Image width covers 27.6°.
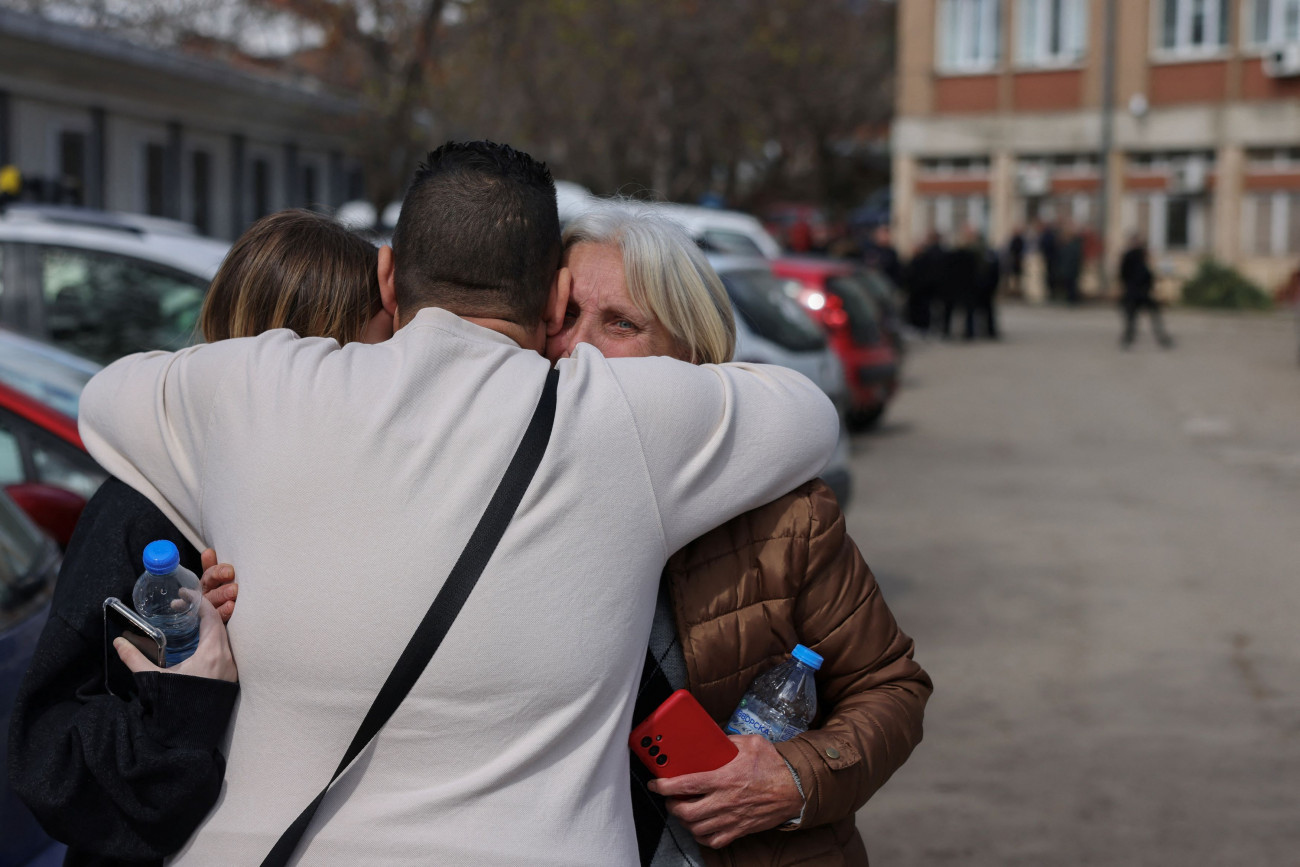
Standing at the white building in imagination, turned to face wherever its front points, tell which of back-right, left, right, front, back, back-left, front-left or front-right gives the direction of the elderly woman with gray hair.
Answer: front-right

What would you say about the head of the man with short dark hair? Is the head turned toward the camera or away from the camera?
away from the camera

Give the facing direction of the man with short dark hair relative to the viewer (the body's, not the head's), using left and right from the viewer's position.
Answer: facing away from the viewer

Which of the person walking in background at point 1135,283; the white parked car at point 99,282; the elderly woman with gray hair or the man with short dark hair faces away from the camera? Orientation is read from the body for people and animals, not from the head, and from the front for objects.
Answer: the man with short dark hair

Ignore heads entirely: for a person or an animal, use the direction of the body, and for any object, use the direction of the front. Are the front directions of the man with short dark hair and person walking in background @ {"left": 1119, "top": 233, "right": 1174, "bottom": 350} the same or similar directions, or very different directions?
very different directions

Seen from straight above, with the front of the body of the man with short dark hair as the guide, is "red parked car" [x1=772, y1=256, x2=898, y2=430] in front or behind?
in front
